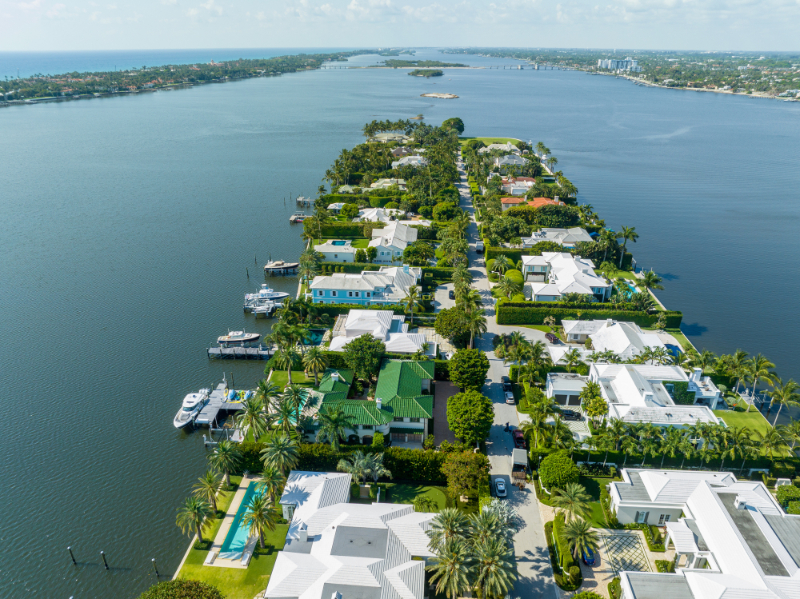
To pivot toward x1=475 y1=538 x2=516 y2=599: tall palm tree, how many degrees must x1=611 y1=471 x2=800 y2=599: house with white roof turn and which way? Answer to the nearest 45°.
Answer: approximately 45° to its left

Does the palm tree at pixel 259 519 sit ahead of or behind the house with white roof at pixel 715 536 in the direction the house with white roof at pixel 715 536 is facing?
ahead

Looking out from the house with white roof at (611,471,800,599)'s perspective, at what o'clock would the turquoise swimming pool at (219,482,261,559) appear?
The turquoise swimming pool is roughly at 11 o'clock from the house with white roof.

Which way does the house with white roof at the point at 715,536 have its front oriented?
to the viewer's left

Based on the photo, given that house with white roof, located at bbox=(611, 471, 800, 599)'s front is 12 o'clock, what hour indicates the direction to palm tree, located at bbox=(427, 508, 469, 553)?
The palm tree is roughly at 11 o'clock from the house with white roof.

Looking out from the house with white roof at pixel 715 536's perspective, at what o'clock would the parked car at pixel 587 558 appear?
The parked car is roughly at 11 o'clock from the house with white roof.

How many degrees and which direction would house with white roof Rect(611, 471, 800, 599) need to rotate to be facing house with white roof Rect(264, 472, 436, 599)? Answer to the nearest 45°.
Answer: approximately 45° to its left

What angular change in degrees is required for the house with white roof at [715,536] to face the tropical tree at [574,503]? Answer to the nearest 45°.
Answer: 0° — it already faces it

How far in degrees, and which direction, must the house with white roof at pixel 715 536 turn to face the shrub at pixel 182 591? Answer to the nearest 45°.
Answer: approximately 45° to its left

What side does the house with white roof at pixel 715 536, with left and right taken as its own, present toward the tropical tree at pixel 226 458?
front
